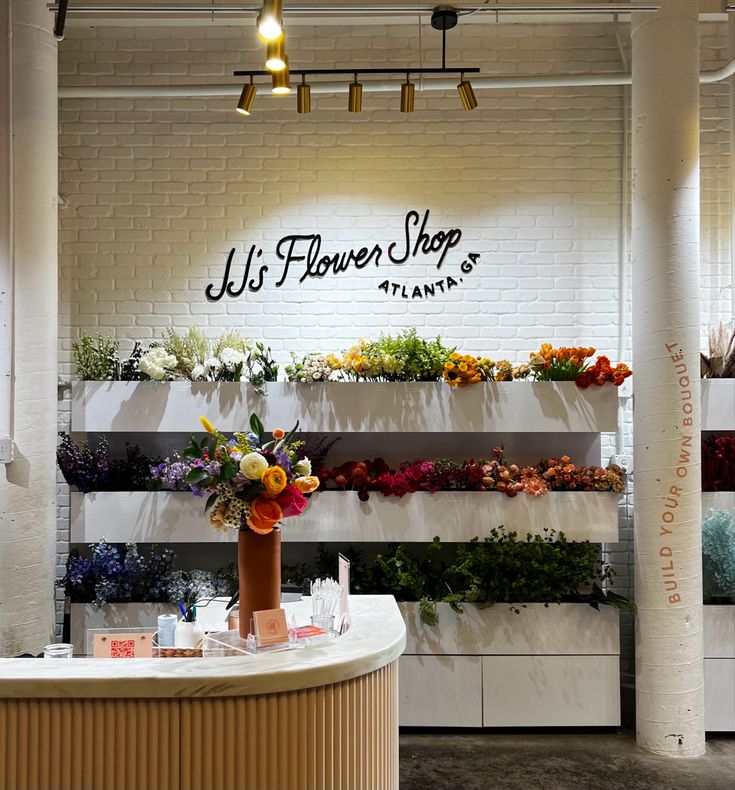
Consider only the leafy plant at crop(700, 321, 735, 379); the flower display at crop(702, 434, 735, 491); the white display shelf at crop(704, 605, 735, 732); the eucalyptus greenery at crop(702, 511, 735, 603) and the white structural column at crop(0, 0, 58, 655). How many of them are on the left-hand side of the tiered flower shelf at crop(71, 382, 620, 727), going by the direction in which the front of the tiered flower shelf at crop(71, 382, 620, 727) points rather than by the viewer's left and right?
4

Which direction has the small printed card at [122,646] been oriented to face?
toward the camera

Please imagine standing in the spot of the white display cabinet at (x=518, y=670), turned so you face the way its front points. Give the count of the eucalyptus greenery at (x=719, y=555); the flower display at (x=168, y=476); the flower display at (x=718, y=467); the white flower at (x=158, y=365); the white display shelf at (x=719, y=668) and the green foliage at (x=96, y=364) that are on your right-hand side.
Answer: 3

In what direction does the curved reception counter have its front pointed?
toward the camera

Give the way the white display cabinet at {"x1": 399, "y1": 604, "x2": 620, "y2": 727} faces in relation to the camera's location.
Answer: facing the viewer

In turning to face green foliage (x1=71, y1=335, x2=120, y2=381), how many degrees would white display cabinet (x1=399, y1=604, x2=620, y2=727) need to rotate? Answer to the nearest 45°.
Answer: approximately 90° to its right

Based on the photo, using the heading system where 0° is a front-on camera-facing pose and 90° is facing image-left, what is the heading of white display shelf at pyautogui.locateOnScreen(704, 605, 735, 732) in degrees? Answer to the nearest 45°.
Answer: approximately 0°

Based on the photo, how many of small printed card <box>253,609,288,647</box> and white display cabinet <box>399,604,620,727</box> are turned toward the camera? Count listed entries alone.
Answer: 2

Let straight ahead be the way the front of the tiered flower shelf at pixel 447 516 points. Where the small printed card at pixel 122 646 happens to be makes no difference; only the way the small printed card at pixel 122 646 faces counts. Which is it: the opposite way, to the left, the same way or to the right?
the same way
